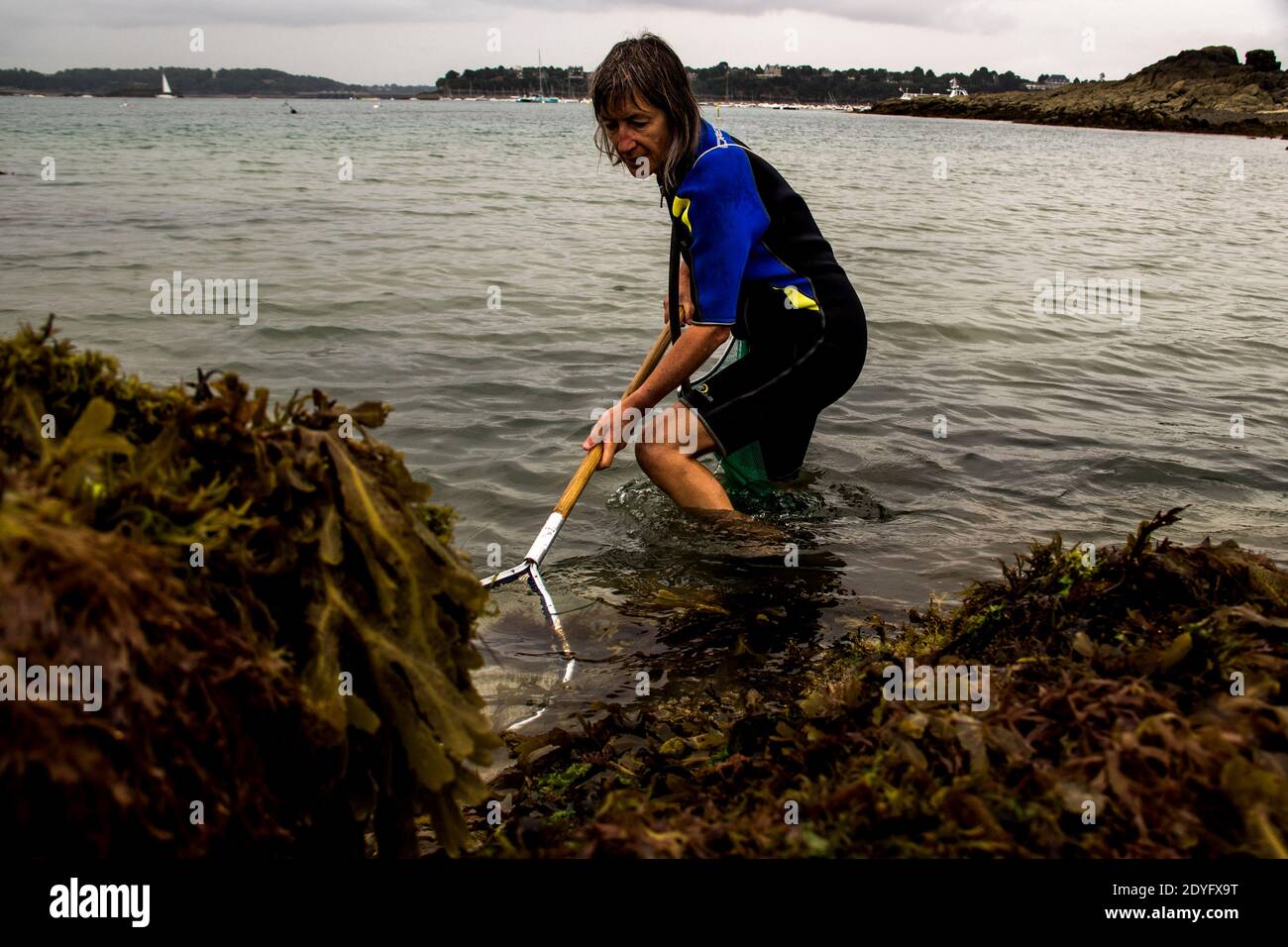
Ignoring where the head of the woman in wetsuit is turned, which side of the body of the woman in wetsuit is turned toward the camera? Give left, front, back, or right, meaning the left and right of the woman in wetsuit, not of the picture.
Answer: left

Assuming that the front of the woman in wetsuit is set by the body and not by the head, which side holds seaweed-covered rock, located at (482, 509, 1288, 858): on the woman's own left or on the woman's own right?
on the woman's own left

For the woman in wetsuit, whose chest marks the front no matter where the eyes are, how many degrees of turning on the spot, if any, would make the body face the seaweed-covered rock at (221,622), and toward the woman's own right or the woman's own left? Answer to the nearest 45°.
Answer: approximately 90° to the woman's own left
